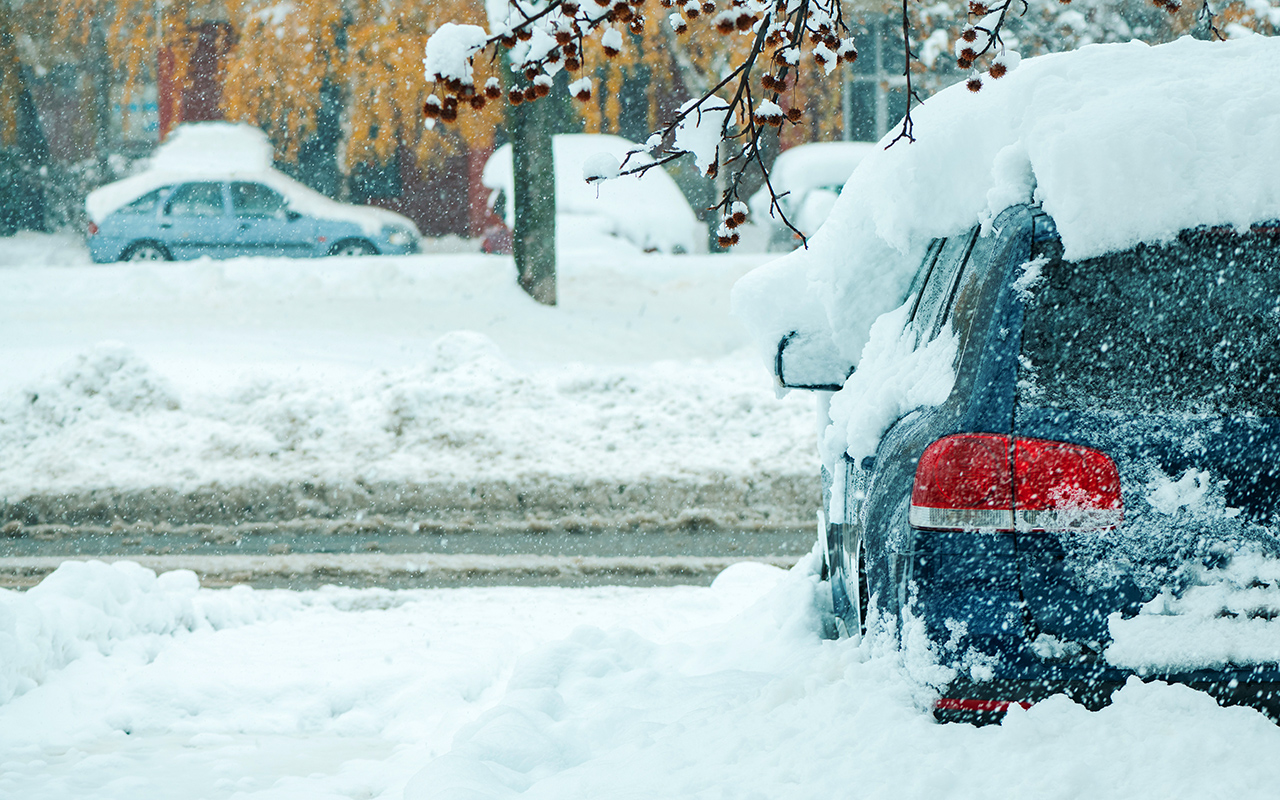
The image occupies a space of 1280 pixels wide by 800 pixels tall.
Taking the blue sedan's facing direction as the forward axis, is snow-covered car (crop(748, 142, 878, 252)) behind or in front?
in front

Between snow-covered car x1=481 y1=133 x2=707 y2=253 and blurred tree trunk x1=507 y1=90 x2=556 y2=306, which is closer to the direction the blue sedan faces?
the snow-covered car

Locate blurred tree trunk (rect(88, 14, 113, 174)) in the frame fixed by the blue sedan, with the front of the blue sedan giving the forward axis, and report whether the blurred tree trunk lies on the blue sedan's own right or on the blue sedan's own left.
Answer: on the blue sedan's own left

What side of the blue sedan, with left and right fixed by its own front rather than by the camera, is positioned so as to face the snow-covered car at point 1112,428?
right

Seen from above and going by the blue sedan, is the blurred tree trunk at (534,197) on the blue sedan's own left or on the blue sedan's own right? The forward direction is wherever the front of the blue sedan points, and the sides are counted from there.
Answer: on the blue sedan's own right

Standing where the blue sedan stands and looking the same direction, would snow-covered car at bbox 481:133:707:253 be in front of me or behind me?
in front

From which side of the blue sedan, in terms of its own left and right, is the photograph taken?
right
